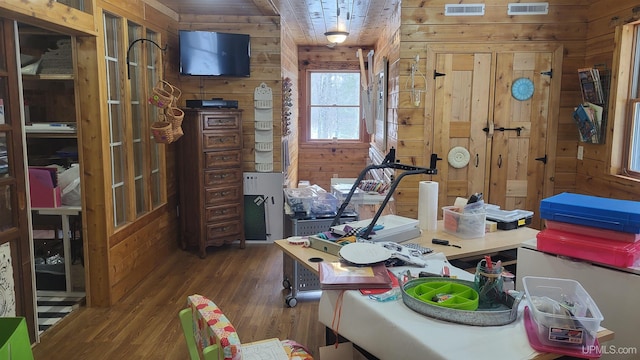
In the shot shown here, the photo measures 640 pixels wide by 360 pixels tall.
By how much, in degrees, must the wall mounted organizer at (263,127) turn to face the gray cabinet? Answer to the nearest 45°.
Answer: approximately 45° to its left

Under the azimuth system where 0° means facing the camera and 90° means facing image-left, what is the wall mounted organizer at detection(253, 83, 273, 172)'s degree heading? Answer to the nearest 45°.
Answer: approximately 0°

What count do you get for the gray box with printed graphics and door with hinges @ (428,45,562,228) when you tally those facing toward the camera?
2

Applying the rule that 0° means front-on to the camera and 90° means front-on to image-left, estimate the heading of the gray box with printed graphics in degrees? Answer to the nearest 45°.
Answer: approximately 0°

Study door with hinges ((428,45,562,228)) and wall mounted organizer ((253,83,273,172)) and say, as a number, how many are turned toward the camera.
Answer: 2

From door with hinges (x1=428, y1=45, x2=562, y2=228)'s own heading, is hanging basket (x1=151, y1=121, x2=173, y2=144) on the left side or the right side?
on its right

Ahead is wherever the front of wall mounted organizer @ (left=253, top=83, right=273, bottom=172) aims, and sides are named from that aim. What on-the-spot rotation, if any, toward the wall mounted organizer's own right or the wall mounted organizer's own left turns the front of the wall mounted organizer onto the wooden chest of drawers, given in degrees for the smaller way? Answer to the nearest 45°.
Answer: approximately 45° to the wall mounted organizer's own right

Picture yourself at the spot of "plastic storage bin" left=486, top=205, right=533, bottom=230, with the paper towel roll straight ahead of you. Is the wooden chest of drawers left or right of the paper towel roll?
right
